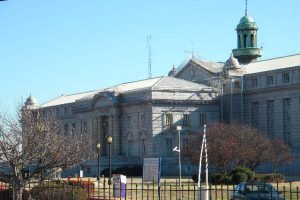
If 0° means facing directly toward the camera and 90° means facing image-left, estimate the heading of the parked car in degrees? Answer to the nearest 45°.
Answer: approximately 270°
